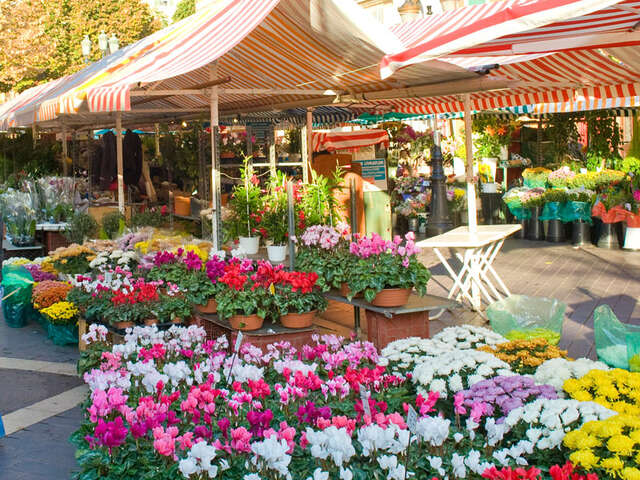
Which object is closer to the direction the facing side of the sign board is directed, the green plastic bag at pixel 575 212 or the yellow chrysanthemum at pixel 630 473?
the yellow chrysanthemum

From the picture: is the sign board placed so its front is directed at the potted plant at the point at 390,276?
yes

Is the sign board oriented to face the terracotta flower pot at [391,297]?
yes

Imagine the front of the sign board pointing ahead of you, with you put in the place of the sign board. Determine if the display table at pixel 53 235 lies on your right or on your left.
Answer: on your right

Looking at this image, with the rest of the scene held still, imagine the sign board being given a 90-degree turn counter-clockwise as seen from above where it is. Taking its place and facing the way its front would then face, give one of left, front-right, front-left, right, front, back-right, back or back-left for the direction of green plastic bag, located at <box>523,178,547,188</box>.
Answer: front-left

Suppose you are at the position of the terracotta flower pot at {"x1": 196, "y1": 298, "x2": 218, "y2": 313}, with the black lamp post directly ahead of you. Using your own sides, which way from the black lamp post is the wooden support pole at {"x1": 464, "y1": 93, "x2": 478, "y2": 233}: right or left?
right

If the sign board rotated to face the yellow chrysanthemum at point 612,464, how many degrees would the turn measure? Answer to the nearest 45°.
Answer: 0° — it already faces it

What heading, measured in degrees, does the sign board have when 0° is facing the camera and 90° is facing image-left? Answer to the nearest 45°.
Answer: approximately 0°

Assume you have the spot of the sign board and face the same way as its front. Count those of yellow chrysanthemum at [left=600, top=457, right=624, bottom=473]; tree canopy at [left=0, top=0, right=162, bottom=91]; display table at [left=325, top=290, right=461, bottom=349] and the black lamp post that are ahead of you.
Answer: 2

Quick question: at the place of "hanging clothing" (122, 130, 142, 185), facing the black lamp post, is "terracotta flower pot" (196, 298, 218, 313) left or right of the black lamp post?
right

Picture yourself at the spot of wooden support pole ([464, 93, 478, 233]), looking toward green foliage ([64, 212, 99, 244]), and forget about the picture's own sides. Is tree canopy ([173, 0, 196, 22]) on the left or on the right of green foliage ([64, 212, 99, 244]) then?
right

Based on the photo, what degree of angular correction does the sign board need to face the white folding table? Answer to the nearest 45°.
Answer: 0° — it already faces it
